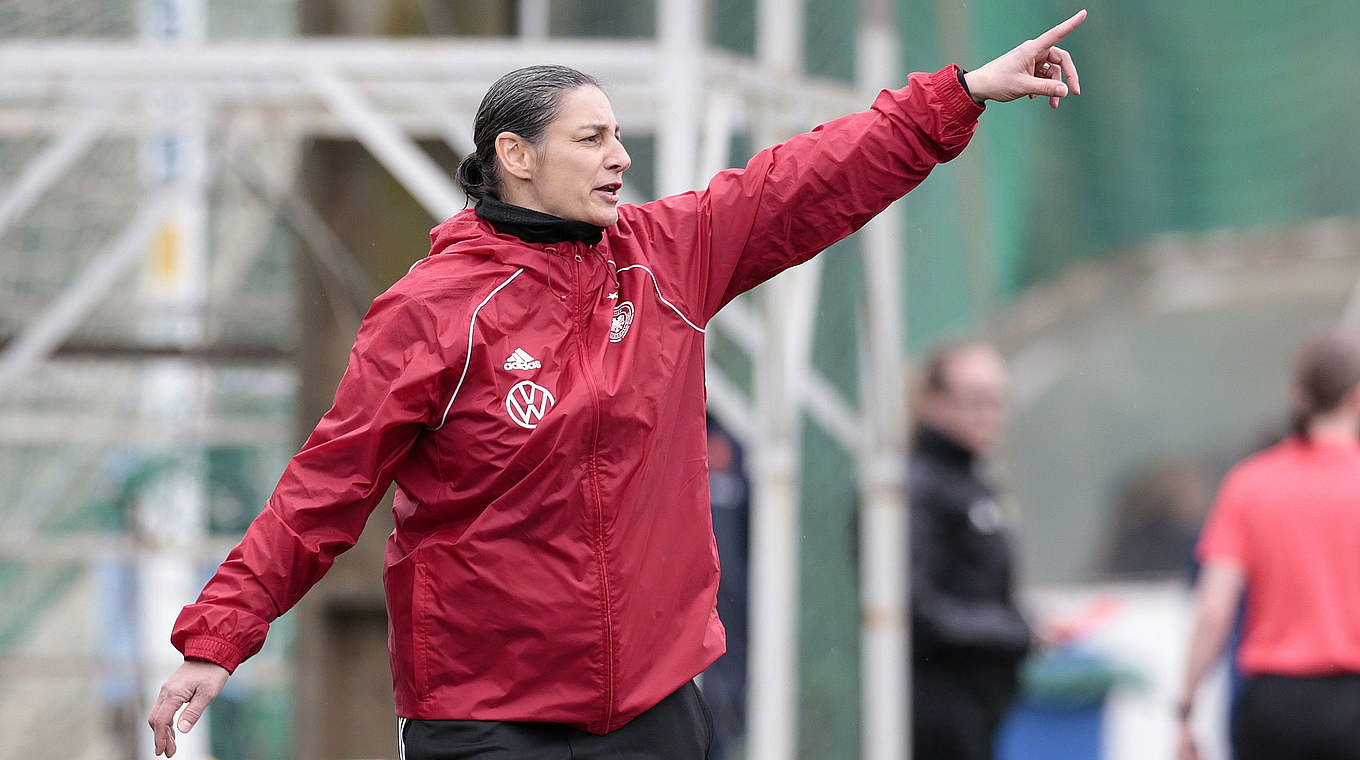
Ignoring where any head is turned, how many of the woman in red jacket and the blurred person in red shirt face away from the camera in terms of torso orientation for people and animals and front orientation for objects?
1

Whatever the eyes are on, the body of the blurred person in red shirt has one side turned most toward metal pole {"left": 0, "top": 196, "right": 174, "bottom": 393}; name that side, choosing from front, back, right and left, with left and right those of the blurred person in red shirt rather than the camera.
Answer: left

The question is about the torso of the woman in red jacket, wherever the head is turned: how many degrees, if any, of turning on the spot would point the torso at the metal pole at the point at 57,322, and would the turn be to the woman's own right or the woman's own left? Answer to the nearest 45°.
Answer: approximately 180°

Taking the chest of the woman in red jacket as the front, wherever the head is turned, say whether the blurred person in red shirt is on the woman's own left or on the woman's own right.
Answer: on the woman's own left

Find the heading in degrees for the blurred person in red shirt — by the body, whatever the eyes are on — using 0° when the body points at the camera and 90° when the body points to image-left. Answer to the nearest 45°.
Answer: approximately 180°

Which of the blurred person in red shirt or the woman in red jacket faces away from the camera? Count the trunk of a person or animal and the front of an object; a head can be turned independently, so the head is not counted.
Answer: the blurred person in red shirt

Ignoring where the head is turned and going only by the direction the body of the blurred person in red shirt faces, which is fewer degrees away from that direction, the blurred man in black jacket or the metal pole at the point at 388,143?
the blurred man in black jacket

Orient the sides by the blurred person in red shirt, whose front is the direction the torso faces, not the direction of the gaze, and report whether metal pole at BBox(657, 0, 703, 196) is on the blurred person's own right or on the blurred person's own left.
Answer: on the blurred person's own left

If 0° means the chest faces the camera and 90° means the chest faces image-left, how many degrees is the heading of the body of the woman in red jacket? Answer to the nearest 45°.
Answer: approximately 315°

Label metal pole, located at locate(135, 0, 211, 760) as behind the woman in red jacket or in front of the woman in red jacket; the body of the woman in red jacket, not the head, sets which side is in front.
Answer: behind
